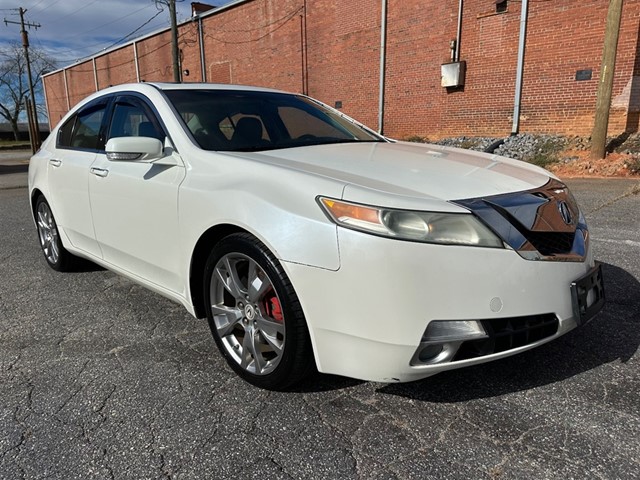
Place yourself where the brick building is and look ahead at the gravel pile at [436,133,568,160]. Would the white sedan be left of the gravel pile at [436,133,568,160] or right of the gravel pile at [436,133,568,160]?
right

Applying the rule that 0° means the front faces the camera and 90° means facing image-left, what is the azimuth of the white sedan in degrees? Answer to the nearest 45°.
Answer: approximately 315°

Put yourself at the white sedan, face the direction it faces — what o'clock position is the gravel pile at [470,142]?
The gravel pile is roughly at 8 o'clock from the white sedan.

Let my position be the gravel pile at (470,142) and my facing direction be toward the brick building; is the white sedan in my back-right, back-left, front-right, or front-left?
back-left

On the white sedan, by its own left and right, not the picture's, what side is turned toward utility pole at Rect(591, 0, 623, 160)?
left

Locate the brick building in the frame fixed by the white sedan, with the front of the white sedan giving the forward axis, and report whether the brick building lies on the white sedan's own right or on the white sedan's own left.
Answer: on the white sedan's own left

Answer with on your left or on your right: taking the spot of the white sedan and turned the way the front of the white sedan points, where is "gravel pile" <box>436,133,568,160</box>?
on your left
